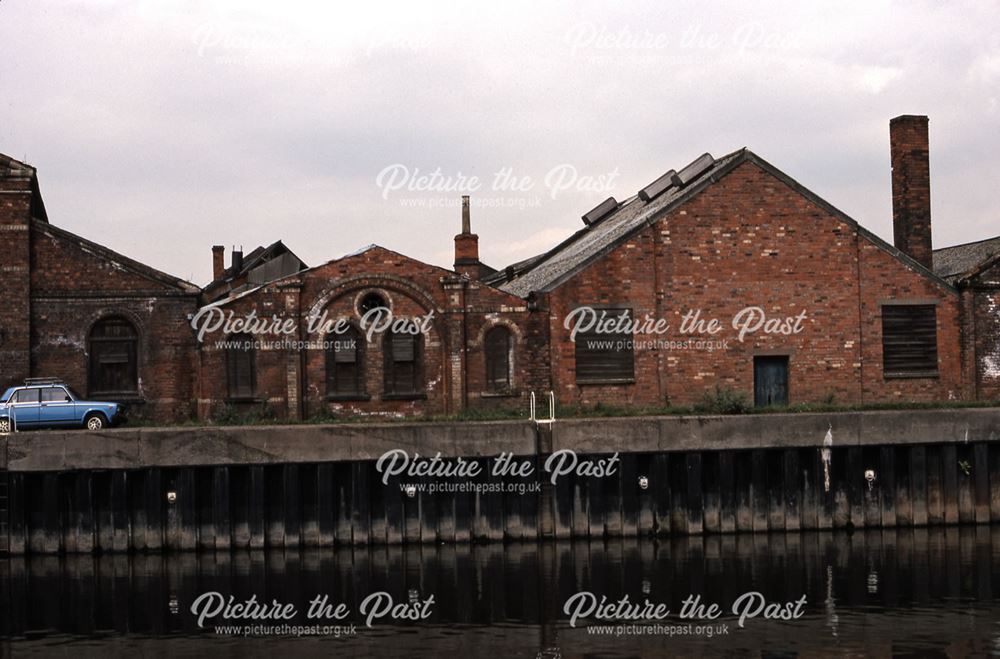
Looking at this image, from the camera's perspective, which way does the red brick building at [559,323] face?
toward the camera

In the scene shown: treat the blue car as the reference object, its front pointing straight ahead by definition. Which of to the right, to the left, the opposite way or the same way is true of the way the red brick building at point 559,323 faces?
to the right

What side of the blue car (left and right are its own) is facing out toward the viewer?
right

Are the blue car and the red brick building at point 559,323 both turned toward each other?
no

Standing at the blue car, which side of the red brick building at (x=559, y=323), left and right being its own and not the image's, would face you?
right

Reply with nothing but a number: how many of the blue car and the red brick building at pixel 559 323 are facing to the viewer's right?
1

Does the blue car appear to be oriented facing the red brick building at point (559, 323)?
yes

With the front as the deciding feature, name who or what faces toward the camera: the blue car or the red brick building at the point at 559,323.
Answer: the red brick building
